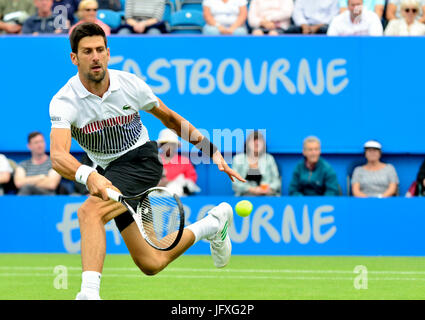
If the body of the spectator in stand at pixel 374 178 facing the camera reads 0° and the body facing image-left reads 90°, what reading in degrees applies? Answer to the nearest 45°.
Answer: approximately 0°

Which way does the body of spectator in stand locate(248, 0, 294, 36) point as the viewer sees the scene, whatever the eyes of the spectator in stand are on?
toward the camera

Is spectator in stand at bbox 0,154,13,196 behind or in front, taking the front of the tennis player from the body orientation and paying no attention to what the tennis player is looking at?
behind

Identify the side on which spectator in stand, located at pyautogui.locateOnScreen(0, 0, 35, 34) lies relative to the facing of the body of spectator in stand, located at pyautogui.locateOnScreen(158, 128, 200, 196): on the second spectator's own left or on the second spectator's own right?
on the second spectator's own right

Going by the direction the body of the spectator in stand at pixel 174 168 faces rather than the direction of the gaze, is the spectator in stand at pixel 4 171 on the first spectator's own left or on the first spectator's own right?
on the first spectator's own right

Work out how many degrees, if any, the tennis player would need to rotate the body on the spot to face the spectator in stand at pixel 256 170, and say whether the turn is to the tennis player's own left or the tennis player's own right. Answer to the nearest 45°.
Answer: approximately 180°

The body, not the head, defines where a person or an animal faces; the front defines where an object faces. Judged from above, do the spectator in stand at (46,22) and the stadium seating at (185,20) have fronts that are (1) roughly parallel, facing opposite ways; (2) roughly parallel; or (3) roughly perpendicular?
roughly parallel

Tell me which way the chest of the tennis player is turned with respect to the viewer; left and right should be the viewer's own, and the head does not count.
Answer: facing the viewer

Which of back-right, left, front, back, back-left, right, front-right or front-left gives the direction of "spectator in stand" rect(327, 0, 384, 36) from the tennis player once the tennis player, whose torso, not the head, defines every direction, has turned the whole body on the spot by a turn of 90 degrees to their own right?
back-right

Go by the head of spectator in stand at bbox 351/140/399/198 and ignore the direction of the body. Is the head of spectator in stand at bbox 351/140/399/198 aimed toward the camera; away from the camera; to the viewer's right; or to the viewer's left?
toward the camera

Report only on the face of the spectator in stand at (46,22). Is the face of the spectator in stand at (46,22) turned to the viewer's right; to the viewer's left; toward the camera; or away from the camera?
toward the camera

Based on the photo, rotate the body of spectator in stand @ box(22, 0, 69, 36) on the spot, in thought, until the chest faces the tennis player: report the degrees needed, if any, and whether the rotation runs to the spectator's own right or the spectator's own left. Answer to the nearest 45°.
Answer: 0° — they already face them

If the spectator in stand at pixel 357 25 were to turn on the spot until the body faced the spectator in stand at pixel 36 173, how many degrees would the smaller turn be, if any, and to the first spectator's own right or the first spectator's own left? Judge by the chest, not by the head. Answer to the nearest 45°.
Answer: approximately 90° to the first spectator's own right

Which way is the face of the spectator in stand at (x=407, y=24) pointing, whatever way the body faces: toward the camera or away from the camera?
toward the camera

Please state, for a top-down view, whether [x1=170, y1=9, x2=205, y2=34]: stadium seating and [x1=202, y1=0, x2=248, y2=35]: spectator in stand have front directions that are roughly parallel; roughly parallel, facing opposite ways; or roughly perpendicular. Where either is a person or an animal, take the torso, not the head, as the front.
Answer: roughly parallel
